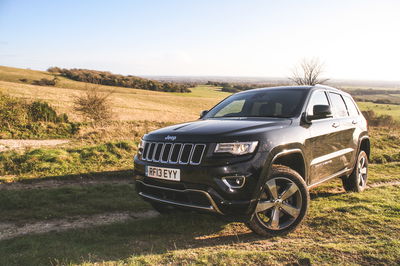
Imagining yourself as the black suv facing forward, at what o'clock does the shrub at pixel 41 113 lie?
The shrub is roughly at 3 o'clock from the black suv.

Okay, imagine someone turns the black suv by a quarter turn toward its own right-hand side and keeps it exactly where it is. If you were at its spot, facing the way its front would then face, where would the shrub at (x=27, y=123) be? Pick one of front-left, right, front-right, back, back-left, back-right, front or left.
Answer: front

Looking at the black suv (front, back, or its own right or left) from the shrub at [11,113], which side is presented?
right

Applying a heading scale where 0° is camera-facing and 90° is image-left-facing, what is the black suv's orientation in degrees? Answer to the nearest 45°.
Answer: approximately 45°

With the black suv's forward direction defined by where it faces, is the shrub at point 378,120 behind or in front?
behind
